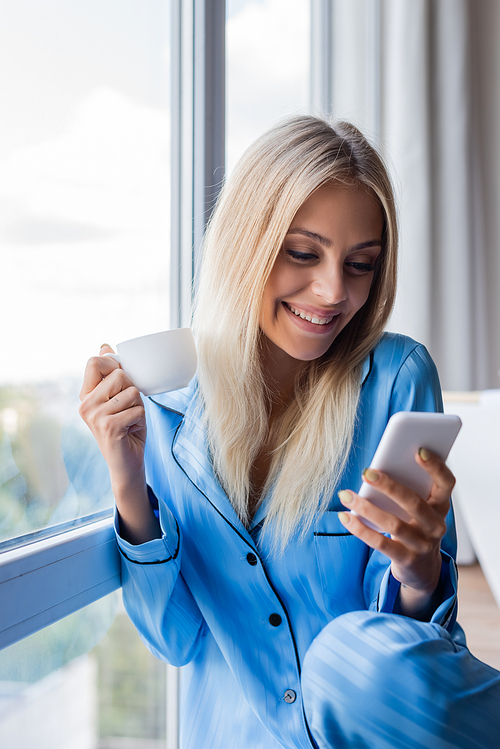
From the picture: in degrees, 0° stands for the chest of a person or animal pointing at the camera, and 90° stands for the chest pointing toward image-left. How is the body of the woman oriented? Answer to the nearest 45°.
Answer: approximately 0°

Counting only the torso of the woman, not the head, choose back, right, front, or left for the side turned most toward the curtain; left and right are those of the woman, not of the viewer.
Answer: back

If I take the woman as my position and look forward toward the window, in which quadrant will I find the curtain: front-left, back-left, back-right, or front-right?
back-right
